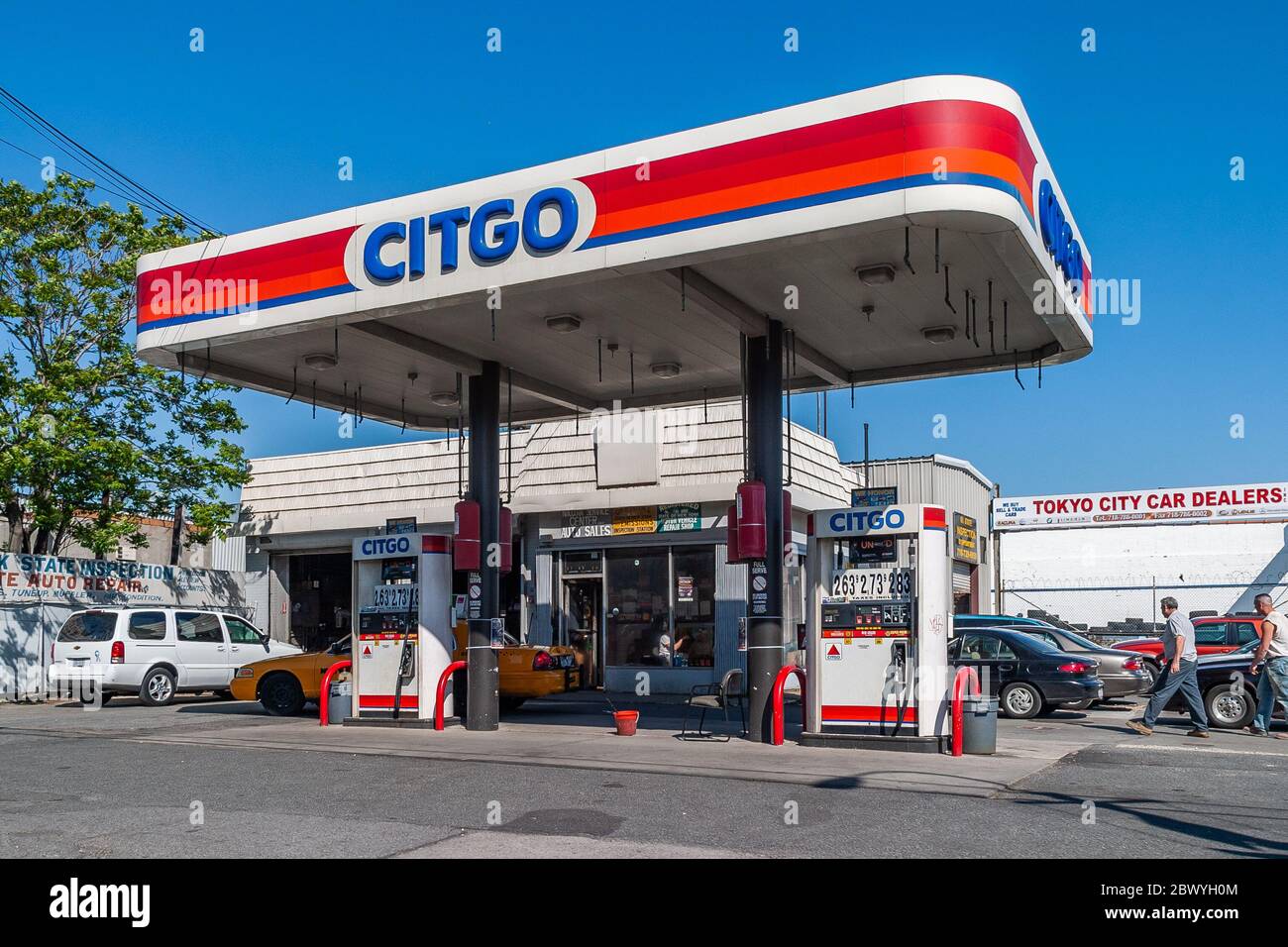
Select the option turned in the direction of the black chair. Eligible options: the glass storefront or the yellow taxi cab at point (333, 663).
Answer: the glass storefront

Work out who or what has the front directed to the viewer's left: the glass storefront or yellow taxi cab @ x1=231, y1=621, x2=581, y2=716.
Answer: the yellow taxi cab

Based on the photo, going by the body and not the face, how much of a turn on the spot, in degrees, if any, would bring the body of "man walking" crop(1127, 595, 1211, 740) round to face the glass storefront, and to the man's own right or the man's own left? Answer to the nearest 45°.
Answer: approximately 45° to the man's own right

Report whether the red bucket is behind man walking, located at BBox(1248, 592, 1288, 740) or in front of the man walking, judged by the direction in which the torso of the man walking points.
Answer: in front

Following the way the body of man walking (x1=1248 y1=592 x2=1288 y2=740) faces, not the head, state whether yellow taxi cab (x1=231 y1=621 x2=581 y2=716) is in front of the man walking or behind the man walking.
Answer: in front

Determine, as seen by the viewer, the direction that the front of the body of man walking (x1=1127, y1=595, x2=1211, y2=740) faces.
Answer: to the viewer's left

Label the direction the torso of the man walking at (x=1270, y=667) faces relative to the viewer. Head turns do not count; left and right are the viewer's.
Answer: facing to the left of the viewer

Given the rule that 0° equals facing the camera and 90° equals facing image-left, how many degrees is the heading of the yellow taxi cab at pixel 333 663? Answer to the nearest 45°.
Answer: approximately 90°
